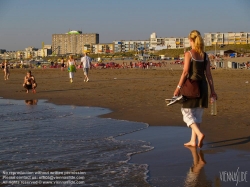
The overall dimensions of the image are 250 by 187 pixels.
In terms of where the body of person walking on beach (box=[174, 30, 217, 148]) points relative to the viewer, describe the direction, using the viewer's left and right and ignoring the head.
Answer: facing away from the viewer and to the left of the viewer

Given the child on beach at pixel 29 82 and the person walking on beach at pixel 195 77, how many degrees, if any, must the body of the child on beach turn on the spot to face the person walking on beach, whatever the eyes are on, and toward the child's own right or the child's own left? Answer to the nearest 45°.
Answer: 0° — they already face them

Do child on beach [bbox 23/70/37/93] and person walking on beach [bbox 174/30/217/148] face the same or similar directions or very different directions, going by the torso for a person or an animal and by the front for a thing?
very different directions

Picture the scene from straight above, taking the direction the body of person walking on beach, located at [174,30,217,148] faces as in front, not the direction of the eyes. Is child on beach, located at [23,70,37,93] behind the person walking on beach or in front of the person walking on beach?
in front

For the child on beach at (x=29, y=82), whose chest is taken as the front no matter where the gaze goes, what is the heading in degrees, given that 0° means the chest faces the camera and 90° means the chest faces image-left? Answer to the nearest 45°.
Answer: approximately 0°

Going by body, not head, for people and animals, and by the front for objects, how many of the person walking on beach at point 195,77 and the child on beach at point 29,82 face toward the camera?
1
